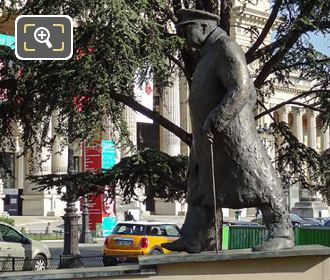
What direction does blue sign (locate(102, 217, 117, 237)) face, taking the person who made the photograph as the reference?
facing the viewer

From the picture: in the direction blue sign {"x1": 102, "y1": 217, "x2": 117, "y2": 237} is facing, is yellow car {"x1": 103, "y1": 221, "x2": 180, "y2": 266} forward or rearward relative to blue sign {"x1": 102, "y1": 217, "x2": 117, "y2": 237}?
forward

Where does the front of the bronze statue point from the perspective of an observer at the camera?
facing to the left of the viewer

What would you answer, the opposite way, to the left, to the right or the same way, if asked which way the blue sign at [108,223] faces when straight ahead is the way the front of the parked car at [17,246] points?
to the right

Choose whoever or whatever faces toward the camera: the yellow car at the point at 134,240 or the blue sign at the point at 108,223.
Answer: the blue sign

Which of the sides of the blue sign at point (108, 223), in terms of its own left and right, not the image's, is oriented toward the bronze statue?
front

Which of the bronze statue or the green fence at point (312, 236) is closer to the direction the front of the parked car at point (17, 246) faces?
the green fence

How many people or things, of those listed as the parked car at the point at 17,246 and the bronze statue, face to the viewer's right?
1

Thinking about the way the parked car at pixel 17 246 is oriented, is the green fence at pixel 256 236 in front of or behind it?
in front

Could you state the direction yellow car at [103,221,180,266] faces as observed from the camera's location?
facing away from the viewer and to the right of the viewer

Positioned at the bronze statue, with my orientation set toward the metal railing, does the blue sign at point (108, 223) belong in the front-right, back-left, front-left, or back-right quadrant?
front-right

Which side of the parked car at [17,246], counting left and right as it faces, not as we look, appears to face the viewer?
right

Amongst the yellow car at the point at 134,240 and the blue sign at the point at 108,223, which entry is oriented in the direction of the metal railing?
the blue sign

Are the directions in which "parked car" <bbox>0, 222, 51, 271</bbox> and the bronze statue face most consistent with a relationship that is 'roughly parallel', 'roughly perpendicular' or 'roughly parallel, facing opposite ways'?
roughly parallel, facing opposite ways

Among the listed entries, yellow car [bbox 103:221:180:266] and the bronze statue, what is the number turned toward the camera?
0

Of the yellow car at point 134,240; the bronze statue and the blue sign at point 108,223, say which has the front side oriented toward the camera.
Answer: the blue sign
